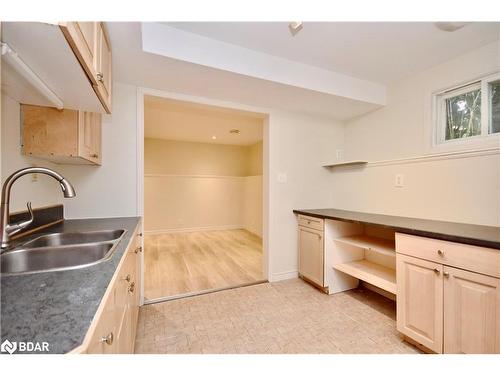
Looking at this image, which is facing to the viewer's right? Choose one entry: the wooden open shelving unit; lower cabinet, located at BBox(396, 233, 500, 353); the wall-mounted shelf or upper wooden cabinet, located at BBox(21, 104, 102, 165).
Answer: the upper wooden cabinet

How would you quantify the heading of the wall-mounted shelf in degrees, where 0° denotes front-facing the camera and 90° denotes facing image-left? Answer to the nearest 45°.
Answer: approximately 45°

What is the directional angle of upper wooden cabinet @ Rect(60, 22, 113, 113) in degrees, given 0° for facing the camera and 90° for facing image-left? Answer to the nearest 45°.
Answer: approximately 270°

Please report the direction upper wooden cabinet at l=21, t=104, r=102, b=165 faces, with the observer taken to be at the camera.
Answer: facing to the right of the viewer

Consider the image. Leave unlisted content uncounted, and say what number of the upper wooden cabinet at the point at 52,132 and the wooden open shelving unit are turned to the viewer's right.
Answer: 1

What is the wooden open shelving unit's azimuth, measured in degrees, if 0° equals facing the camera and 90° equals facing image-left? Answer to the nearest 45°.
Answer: approximately 45°

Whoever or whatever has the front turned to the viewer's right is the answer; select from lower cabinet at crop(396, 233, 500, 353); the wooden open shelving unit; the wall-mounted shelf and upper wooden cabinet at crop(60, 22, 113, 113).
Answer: the upper wooden cabinet

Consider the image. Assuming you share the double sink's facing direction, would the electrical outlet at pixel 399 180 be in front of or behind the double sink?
in front

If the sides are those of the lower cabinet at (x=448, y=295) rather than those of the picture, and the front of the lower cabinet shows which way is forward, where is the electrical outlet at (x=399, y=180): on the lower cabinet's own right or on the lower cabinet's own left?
on the lower cabinet's own right

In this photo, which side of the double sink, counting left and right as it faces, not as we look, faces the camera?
right

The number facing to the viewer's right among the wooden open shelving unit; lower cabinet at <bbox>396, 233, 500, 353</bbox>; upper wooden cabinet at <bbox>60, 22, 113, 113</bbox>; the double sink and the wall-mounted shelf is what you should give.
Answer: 2
